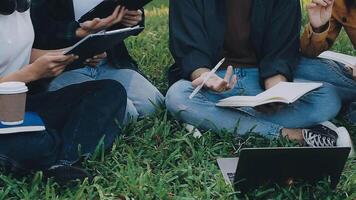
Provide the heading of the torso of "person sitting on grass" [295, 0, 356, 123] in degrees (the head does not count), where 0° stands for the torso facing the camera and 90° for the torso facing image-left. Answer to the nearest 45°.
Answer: approximately 45°

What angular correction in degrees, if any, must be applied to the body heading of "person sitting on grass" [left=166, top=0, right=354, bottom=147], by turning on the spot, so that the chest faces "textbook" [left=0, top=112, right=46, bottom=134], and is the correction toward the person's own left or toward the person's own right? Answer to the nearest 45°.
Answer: approximately 45° to the person's own right

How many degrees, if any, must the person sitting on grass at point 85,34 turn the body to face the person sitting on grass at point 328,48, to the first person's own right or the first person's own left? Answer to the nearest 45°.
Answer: approximately 45° to the first person's own left

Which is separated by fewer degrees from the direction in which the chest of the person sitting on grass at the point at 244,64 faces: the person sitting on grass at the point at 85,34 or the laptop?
the laptop

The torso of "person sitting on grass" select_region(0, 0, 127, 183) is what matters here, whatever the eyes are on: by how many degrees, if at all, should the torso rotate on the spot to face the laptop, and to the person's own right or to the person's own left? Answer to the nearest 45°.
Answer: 0° — they already face it
